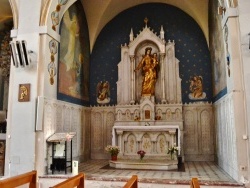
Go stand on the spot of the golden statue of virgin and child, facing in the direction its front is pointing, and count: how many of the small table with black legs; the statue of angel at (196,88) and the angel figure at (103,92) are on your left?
1

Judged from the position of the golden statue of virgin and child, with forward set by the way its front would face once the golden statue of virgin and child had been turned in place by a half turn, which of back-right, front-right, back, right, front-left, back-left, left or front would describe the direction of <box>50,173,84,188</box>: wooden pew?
back

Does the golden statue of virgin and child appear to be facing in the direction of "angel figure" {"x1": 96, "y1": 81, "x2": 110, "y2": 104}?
no

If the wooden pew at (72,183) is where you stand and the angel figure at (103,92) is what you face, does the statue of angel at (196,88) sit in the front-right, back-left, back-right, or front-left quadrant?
front-right

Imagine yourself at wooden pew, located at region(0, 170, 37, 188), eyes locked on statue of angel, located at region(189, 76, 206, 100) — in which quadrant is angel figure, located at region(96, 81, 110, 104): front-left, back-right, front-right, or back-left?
front-left

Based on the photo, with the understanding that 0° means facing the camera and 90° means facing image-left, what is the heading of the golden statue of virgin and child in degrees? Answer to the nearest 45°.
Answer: approximately 0°

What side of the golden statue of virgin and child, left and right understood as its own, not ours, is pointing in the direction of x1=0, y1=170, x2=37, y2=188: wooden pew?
front

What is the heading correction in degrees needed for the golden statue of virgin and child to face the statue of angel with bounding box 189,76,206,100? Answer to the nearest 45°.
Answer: approximately 90° to its left

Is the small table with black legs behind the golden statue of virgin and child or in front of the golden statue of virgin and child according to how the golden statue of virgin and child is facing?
in front

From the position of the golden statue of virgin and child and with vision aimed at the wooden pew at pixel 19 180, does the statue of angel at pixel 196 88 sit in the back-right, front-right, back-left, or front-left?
back-left
